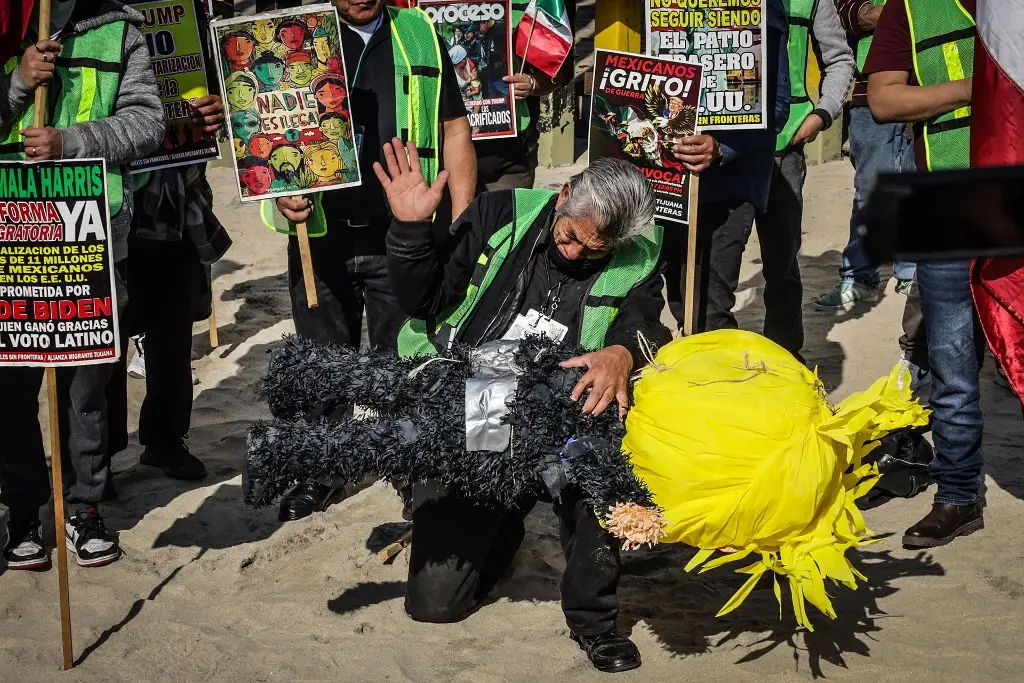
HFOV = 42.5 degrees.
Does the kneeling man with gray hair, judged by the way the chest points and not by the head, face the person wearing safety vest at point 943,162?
no

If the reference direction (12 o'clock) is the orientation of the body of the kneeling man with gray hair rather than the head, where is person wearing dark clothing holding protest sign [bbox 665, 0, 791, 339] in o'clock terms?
The person wearing dark clothing holding protest sign is roughly at 7 o'clock from the kneeling man with gray hair.

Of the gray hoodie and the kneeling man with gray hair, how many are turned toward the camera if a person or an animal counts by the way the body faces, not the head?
2

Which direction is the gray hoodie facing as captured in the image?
toward the camera

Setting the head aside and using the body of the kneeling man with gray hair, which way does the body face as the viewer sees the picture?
toward the camera

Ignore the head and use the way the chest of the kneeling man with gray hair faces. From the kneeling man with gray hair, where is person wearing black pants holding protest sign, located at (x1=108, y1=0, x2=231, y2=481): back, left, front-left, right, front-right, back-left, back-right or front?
back-right

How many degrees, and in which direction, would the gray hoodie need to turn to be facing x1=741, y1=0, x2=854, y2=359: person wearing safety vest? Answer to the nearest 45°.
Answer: approximately 90° to its left

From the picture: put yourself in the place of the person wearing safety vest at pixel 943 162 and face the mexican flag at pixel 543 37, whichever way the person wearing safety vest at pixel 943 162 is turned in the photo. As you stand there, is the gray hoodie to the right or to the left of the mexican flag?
left

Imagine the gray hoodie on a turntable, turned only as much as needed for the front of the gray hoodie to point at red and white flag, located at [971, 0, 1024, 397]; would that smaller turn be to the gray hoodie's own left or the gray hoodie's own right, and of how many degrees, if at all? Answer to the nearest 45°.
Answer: approximately 45° to the gray hoodie's own left

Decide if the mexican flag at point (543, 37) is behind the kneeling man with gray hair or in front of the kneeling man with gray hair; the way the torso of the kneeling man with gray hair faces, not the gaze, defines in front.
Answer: behind

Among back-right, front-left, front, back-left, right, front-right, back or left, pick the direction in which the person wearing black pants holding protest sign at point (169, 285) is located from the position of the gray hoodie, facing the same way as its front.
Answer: back

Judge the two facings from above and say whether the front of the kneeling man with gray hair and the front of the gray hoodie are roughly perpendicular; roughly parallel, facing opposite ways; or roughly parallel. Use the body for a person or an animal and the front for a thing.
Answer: roughly parallel

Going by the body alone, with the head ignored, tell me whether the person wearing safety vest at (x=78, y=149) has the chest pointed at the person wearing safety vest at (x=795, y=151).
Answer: no
